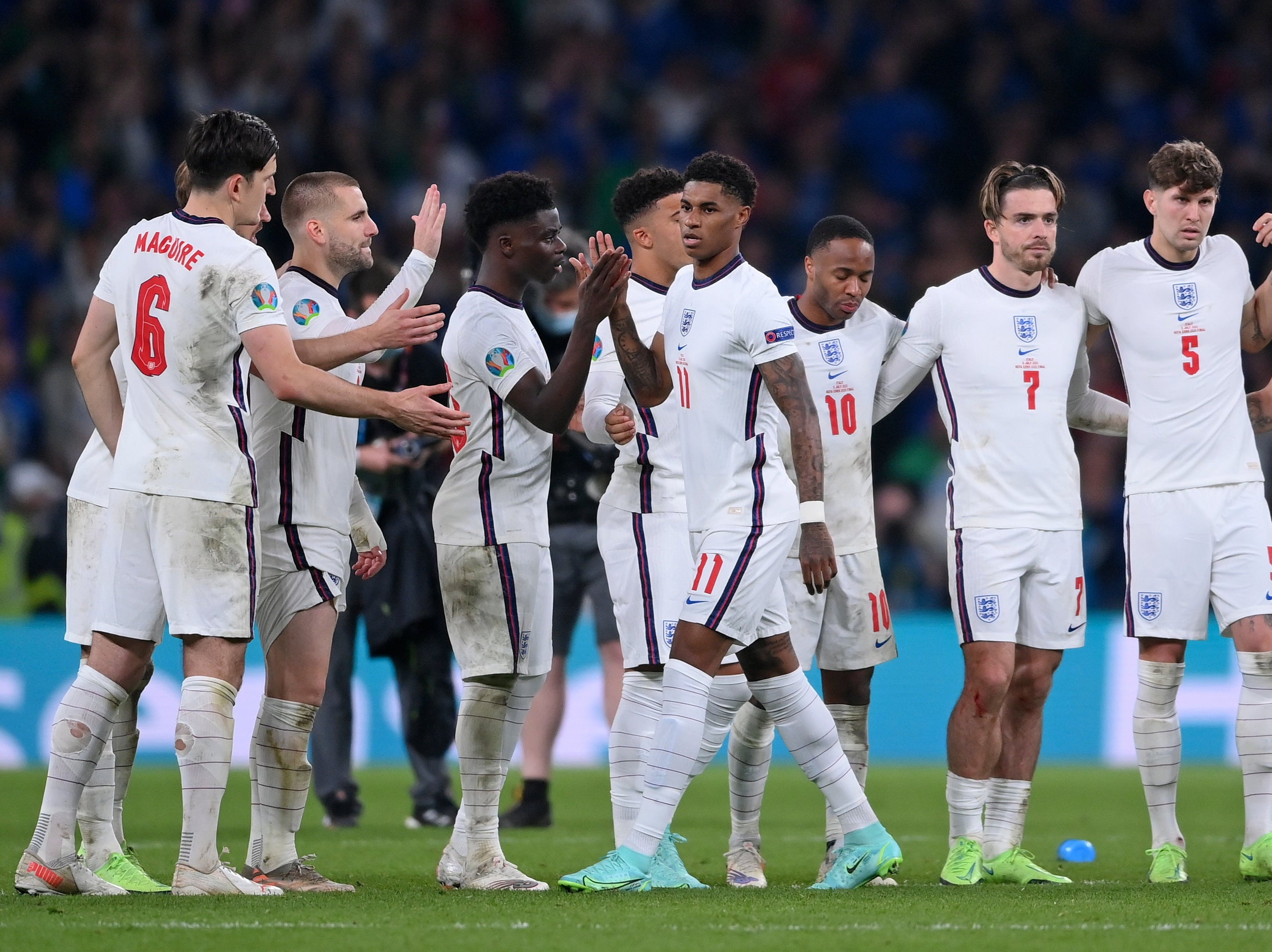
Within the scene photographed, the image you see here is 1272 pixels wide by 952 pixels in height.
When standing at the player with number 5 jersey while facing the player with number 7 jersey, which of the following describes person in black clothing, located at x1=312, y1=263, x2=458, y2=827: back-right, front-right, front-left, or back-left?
front-right

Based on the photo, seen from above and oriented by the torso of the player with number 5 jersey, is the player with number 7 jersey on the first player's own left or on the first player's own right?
on the first player's own right

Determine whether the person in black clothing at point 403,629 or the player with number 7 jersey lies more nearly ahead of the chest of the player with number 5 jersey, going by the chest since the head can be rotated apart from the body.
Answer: the player with number 7 jersey

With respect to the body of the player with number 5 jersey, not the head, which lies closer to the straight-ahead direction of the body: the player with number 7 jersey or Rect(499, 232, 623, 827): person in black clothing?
the player with number 7 jersey

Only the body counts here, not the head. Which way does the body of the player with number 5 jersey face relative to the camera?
toward the camera

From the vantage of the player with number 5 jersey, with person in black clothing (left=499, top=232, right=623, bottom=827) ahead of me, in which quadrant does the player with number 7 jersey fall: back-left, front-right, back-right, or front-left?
front-left

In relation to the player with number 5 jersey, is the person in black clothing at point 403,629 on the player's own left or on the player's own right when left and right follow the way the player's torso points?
on the player's own right

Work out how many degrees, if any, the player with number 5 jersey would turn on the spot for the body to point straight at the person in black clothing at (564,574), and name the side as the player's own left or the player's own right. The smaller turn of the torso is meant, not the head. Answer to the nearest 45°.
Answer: approximately 135° to the player's own right

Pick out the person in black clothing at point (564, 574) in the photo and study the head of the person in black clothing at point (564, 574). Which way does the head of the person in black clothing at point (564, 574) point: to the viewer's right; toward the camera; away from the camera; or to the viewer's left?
toward the camera

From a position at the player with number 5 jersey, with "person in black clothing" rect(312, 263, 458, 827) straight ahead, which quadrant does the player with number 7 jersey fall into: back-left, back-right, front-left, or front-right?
front-left
